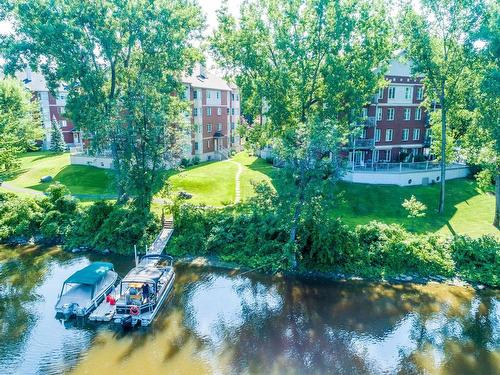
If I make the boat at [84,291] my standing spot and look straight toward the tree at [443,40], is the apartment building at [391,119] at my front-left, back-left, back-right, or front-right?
front-left

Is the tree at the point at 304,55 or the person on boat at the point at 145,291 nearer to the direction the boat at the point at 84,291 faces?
the tree

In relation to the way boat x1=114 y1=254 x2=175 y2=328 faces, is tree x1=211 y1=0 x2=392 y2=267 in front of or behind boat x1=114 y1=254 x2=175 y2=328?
in front

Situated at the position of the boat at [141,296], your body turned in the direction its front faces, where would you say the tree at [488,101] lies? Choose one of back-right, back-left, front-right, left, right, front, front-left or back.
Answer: front-right

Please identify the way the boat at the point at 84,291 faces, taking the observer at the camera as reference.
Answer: facing away from the viewer and to the right of the viewer

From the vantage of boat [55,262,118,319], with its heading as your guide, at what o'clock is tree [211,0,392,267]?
The tree is roughly at 1 o'clock from the boat.

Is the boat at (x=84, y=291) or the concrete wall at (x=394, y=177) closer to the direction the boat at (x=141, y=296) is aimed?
the concrete wall

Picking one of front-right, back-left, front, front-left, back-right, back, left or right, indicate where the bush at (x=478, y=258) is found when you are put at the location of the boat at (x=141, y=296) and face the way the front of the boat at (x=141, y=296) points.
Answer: front-right

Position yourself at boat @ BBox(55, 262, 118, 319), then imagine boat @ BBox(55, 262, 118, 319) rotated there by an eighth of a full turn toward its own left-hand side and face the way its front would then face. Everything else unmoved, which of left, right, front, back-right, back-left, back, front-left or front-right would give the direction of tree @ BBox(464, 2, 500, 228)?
right

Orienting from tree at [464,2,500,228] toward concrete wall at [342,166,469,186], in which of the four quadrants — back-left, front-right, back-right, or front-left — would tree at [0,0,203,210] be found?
front-left

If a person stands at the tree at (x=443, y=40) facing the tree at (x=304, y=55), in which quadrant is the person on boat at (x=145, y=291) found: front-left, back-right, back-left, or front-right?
front-left

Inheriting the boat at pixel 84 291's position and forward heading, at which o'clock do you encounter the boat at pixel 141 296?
the boat at pixel 141 296 is roughly at 3 o'clock from the boat at pixel 84 291.

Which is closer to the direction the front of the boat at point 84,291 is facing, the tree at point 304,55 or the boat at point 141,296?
the tree

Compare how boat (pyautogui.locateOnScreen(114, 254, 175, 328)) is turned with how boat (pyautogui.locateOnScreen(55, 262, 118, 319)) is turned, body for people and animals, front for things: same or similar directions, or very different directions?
same or similar directions

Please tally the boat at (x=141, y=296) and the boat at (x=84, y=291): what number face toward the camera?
0

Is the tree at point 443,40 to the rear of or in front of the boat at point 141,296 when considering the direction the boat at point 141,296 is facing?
in front

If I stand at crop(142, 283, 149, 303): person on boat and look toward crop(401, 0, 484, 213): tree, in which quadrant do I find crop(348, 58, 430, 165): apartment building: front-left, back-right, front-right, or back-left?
front-left

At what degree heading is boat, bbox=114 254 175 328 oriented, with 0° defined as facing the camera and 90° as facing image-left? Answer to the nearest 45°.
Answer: approximately 225°
